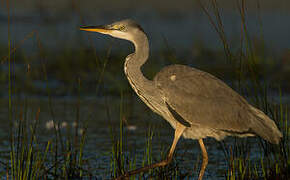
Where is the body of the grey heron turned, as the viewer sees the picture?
to the viewer's left
